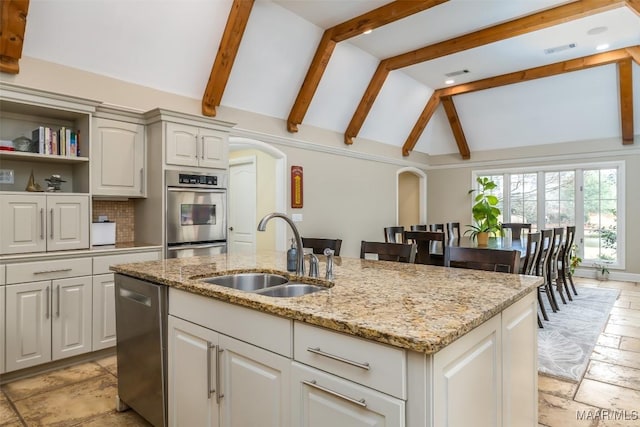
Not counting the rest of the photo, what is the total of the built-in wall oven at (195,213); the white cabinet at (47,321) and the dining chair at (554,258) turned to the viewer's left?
1

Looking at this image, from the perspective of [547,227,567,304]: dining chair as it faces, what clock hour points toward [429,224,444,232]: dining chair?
[429,224,444,232]: dining chair is roughly at 1 o'clock from [547,227,567,304]: dining chair.

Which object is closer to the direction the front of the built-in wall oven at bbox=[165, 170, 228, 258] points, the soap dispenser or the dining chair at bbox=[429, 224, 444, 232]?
the soap dispenser

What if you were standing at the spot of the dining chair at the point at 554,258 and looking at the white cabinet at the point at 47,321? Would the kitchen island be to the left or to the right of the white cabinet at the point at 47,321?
left

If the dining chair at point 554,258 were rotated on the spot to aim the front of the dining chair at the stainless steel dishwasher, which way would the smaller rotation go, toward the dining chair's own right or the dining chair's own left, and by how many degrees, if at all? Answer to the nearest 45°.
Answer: approximately 45° to the dining chair's own left

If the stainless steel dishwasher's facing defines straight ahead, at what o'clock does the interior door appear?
The interior door is roughly at 5 o'clock from the stainless steel dishwasher.

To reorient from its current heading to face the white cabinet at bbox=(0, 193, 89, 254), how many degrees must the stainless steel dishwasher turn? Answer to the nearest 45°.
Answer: approximately 90° to its right

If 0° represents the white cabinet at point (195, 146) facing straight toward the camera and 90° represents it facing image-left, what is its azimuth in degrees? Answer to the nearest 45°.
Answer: approximately 315°

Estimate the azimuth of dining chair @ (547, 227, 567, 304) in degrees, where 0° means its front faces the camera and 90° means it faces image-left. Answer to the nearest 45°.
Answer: approximately 90°
